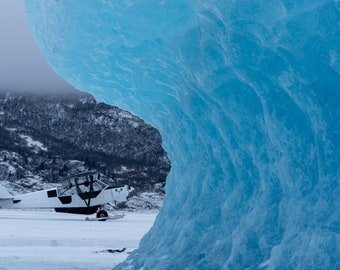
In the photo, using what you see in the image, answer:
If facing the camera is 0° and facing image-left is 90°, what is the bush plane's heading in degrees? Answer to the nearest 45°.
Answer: approximately 270°
